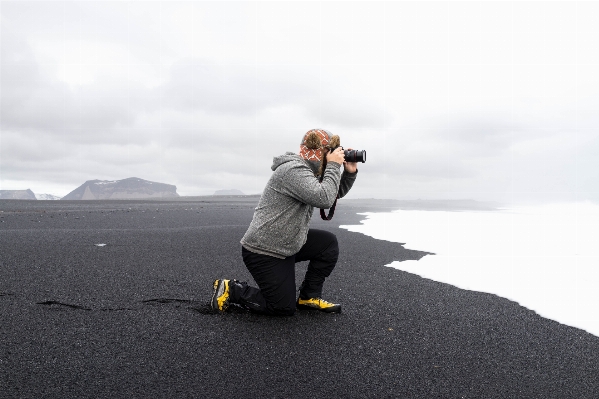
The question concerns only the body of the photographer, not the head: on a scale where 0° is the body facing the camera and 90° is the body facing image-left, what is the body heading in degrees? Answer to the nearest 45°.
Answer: approximately 270°
